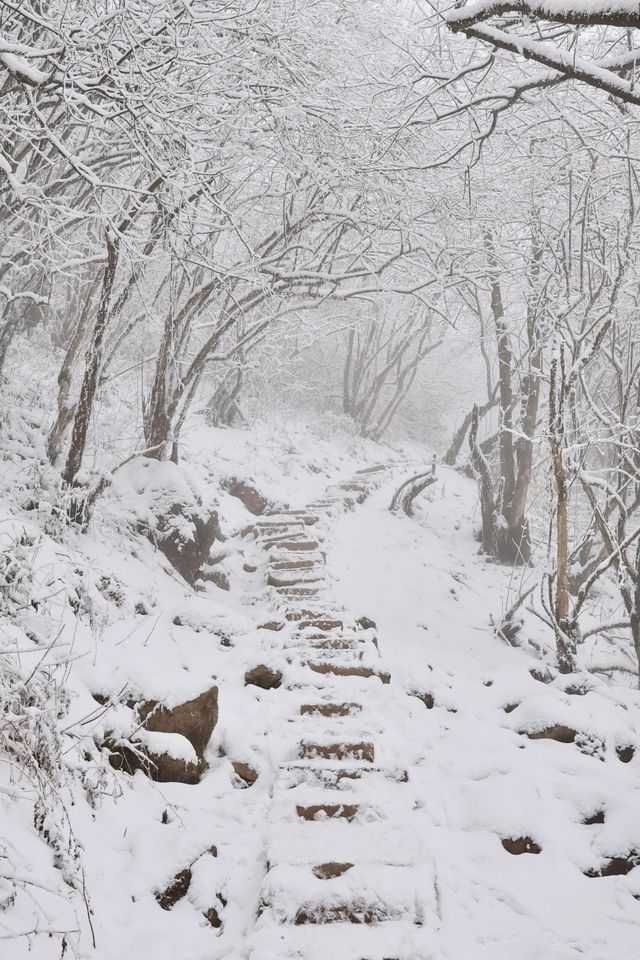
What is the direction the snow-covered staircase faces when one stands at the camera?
facing the viewer

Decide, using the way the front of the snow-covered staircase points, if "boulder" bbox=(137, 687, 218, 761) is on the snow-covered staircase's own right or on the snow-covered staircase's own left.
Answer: on the snow-covered staircase's own right
